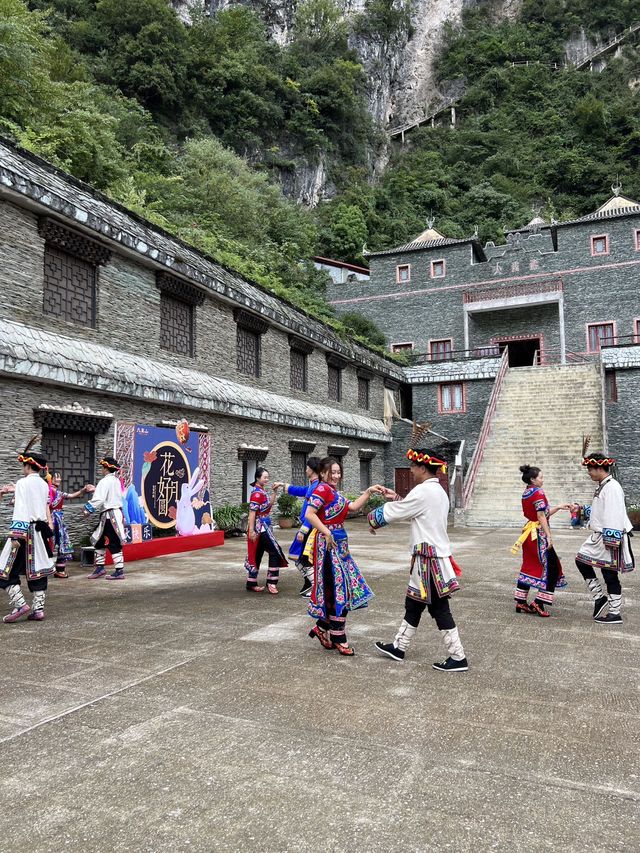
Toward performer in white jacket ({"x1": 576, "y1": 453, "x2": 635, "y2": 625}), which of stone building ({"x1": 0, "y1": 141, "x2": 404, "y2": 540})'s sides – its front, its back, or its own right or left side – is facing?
front

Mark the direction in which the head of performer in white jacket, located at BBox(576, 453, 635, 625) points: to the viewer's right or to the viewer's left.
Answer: to the viewer's left

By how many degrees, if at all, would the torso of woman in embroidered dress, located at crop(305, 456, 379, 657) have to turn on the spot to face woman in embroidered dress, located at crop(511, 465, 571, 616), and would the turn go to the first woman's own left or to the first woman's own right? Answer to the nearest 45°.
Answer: approximately 90° to the first woman's own left

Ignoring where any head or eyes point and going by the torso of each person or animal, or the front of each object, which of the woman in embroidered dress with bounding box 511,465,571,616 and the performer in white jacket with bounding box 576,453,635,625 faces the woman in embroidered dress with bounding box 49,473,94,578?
the performer in white jacket

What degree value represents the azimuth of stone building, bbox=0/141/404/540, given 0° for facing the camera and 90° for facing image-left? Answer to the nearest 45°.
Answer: approximately 315°

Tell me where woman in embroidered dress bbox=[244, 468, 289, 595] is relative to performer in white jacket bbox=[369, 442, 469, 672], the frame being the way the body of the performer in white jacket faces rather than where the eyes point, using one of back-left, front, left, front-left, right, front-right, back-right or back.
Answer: front-right

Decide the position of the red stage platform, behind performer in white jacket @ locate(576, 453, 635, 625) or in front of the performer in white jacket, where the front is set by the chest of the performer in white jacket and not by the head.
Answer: in front

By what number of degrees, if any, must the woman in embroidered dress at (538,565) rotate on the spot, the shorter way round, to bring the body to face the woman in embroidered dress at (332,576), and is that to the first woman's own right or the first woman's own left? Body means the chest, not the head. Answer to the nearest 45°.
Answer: approximately 135° to the first woman's own right
